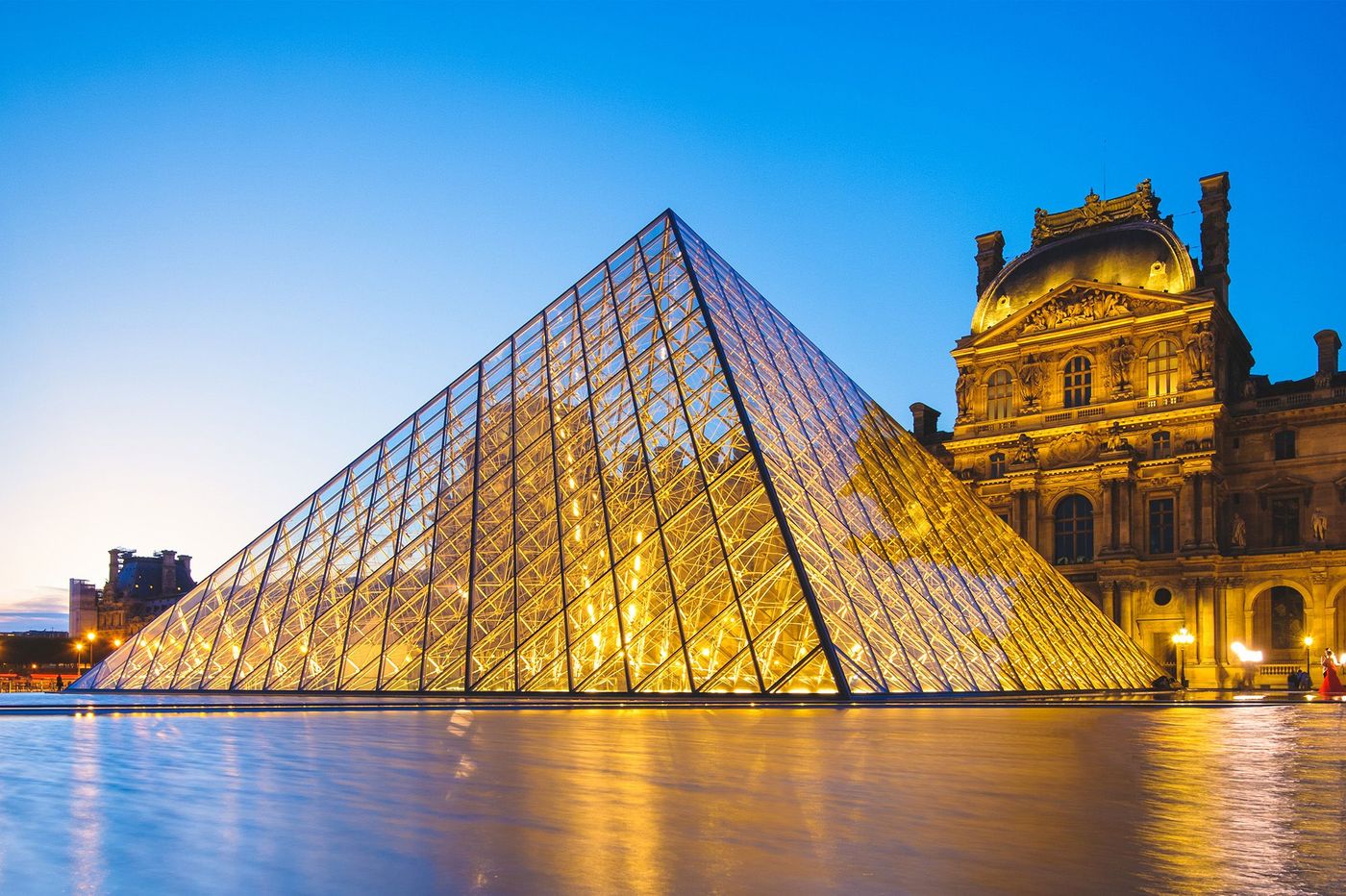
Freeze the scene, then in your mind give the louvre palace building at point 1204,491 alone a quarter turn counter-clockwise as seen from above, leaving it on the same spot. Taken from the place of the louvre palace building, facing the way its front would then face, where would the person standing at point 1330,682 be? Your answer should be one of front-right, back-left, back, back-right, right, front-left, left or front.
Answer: front-right

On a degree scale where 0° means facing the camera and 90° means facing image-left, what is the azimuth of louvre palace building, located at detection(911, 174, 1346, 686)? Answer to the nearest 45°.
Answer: approximately 45°
